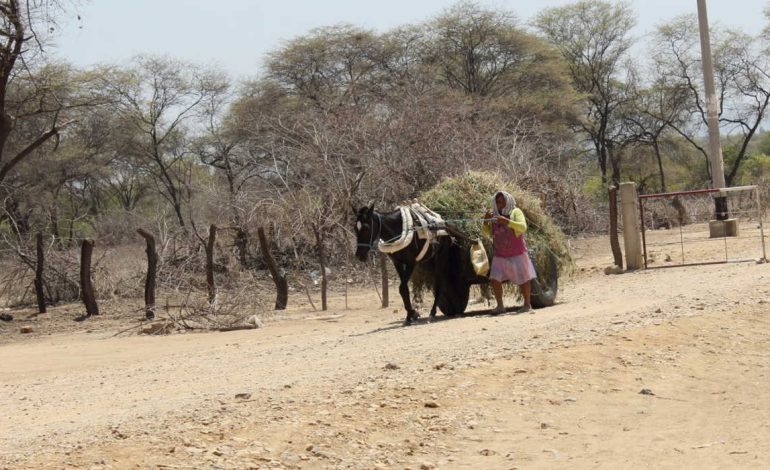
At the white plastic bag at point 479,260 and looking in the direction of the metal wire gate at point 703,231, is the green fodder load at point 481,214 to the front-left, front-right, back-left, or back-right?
front-left

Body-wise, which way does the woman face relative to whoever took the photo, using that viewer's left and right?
facing the viewer and to the left of the viewer

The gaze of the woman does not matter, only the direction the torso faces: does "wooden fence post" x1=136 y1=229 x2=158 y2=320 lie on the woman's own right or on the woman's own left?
on the woman's own right

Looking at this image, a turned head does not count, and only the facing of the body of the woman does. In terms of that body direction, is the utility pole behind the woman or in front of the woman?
behind

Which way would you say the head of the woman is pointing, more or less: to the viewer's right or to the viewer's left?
to the viewer's left

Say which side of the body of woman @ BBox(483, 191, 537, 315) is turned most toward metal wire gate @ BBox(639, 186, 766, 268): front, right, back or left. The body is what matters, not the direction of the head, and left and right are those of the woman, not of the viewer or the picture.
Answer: back

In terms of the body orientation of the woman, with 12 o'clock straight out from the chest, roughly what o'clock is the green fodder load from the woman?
The green fodder load is roughly at 4 o'clock from the woman.
